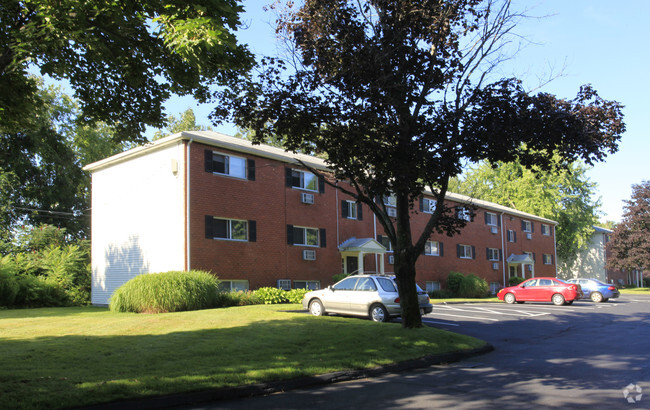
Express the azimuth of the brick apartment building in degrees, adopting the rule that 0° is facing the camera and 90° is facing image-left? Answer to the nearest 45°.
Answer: approximately 315°

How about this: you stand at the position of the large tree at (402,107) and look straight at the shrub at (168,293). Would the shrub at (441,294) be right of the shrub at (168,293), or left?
right

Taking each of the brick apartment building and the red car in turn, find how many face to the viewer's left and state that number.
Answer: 1

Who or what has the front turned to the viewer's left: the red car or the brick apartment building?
the red car

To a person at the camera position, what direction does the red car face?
facing to the left of the viewer

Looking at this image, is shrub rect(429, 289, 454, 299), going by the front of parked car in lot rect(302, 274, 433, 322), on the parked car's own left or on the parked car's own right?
on the parked car's own right

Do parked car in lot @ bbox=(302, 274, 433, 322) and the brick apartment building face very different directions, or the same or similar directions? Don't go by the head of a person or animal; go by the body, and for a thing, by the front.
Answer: very different directions

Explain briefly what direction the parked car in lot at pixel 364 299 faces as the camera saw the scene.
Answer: facing away from the viewer and to the left of the viewer

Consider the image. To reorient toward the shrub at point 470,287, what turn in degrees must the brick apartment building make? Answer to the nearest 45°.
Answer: approximately 90° to its left
